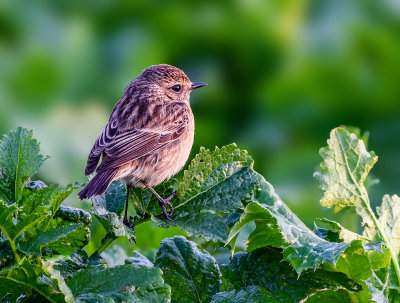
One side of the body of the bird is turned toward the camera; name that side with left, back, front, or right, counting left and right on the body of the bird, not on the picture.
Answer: right

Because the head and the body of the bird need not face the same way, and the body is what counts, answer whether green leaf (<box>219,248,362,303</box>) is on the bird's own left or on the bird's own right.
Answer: on the bird's own right

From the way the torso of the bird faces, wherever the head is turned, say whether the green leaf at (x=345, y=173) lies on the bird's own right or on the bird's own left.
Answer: on the bird's own right

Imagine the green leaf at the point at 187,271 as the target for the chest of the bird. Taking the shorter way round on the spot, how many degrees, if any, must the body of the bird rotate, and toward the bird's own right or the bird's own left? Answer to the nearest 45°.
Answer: approximately 90° to the bird's own right

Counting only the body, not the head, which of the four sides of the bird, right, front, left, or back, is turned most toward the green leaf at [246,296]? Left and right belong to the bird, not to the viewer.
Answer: right
